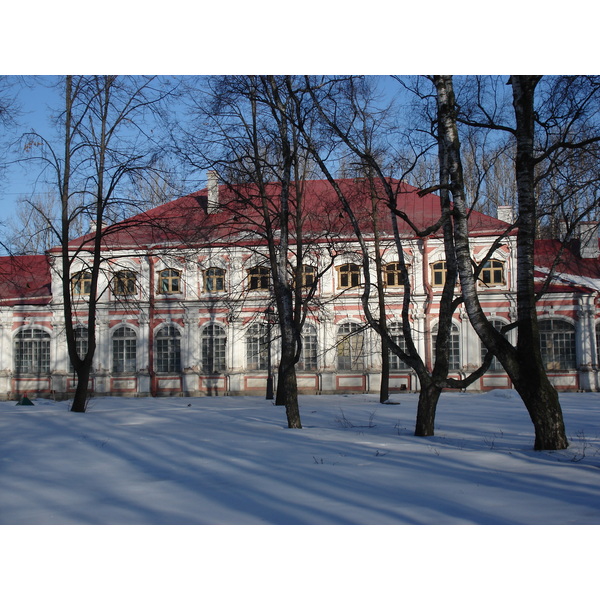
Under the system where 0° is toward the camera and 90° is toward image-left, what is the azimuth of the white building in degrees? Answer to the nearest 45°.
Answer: approximately 0°

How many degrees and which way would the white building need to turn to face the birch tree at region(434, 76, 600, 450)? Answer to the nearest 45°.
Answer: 0° — it already faces it
